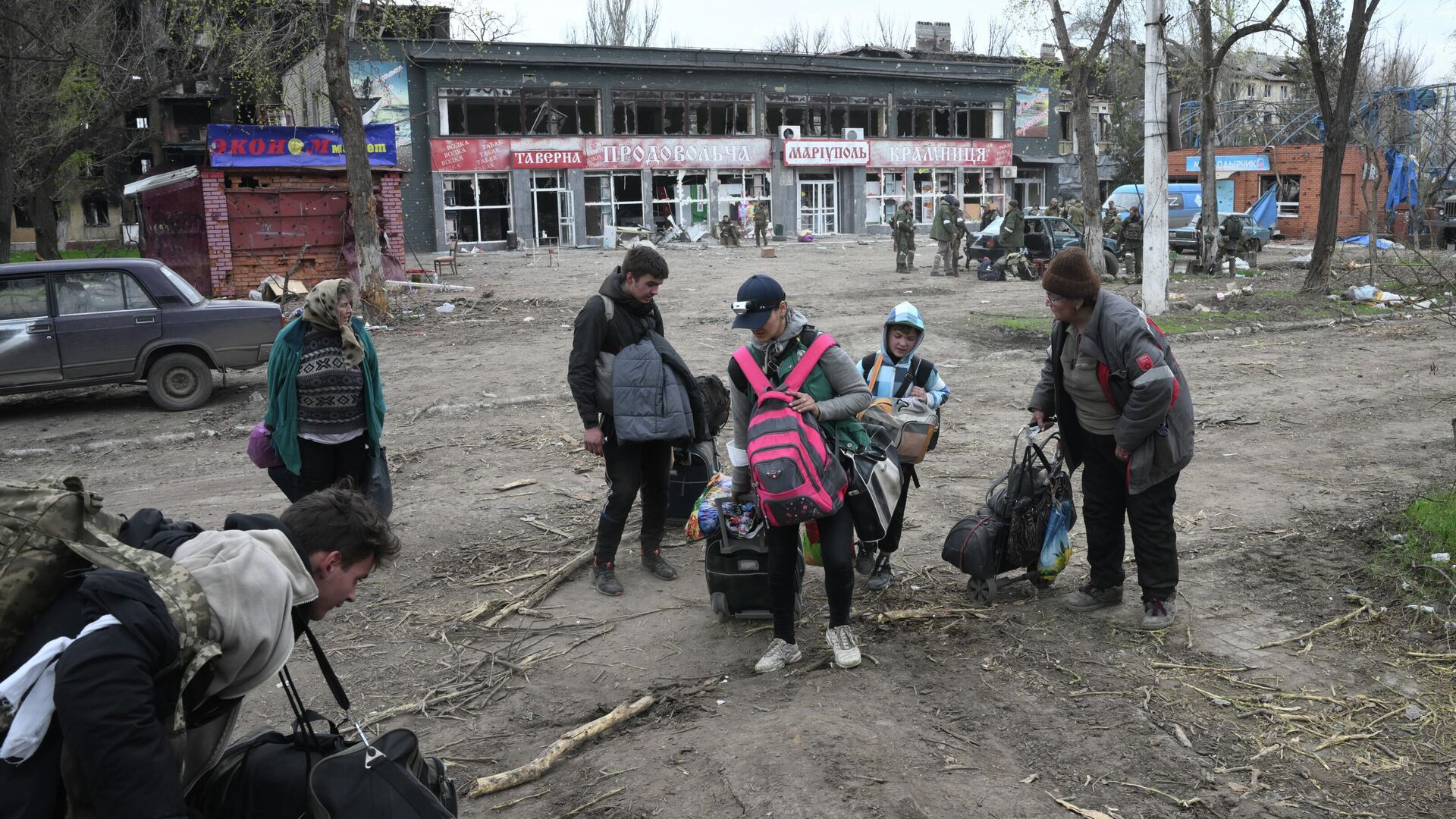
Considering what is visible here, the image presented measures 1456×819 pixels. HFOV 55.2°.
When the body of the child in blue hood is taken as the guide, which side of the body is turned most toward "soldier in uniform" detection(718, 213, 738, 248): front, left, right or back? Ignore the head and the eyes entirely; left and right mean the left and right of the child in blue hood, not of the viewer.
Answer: back

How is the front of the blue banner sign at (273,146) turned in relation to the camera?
facing the viewer

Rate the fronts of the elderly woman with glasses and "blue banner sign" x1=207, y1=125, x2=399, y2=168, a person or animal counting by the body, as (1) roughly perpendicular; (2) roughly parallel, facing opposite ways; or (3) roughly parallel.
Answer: roughly perpendicular

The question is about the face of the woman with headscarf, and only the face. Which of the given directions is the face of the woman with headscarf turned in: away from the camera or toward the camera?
toward the camera

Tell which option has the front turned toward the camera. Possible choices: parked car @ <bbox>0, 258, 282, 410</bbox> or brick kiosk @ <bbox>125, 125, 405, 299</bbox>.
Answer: the brick kiosk

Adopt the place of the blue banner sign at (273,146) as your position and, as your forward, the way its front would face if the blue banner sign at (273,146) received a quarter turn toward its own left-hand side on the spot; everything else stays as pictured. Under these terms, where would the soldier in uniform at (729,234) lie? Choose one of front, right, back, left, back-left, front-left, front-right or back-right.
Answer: front-left

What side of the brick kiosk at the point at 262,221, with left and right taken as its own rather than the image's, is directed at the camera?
front

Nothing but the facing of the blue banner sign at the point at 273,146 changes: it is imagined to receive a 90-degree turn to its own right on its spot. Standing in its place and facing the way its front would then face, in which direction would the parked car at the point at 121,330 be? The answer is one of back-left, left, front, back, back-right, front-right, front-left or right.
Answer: left

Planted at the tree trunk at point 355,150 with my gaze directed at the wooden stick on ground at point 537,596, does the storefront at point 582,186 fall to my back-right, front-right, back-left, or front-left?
back-left

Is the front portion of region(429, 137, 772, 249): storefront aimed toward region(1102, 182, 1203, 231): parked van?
no

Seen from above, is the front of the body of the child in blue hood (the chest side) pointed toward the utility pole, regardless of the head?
no

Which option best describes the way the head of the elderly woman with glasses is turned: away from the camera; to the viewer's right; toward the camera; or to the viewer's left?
to the viewer's left

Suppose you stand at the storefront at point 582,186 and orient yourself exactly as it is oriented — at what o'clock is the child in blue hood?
The child in blue hood is roughly at 12 o'clock from the storefront.

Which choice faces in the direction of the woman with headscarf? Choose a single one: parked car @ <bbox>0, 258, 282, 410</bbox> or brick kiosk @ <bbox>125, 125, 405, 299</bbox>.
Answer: the brick kiosk

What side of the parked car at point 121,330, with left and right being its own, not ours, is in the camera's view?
left

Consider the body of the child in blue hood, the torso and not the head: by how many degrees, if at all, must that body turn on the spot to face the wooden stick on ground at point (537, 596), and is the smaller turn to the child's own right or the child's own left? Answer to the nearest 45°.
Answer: approximately 90° to the child's own right

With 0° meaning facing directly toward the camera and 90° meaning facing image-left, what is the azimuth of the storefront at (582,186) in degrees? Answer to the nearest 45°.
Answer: approximately 0°
